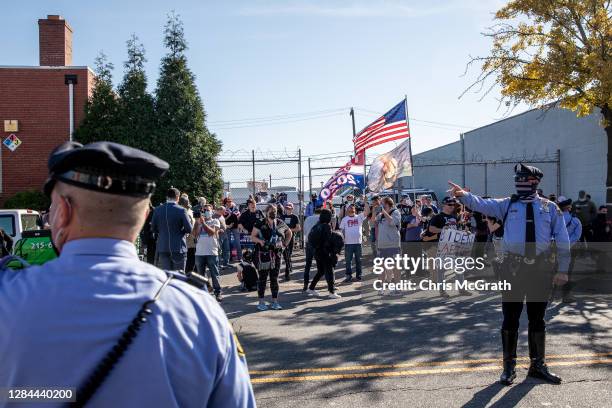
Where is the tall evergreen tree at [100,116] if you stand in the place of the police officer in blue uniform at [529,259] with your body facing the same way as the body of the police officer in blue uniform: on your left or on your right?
on your right

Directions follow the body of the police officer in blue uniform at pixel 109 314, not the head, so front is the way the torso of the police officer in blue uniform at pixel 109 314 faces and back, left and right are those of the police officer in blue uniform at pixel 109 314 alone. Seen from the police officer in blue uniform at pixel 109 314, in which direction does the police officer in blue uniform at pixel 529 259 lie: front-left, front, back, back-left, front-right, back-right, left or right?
front-right

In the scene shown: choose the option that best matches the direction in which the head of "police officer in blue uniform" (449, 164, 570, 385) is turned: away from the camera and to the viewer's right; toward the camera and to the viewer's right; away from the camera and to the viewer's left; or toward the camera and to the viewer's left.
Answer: toward the camera and to the viewer's left

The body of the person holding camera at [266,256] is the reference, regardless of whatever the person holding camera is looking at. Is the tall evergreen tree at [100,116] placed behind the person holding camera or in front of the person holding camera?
behind

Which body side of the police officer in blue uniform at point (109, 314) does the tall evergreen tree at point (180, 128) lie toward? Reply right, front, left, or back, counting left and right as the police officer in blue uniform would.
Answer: front

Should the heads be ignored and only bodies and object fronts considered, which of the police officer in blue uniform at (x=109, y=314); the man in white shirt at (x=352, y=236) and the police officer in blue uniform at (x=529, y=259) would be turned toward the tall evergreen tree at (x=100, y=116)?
the police officer in blue uniform at (x=109, y=314)

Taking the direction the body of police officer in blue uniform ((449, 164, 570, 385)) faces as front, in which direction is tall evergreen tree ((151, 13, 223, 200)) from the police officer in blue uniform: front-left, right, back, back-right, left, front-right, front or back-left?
back-right

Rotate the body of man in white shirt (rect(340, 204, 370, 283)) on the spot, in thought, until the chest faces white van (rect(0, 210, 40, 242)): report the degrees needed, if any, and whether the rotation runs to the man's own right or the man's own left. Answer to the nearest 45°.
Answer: approximately 90° to the man's own right

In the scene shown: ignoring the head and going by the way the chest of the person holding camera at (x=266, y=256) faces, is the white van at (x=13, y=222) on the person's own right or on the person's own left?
on the person's own right

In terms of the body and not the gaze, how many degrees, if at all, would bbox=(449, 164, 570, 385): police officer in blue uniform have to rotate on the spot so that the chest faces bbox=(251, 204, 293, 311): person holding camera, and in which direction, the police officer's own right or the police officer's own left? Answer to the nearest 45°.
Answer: approximately 135° to the police officer's own right

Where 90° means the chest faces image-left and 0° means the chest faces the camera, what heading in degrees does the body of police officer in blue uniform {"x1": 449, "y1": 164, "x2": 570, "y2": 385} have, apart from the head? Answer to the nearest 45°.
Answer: approximately 0°

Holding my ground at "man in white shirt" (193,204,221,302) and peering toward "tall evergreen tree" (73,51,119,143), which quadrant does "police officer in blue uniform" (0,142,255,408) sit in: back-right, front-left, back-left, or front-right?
back-left

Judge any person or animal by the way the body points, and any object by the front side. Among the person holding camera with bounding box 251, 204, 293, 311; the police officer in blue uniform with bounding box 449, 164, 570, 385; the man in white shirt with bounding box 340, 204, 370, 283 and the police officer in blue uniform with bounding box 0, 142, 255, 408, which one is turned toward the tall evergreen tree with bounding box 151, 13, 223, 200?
the police officer in blue uniform with bounding box 0, 142, 255, 408
